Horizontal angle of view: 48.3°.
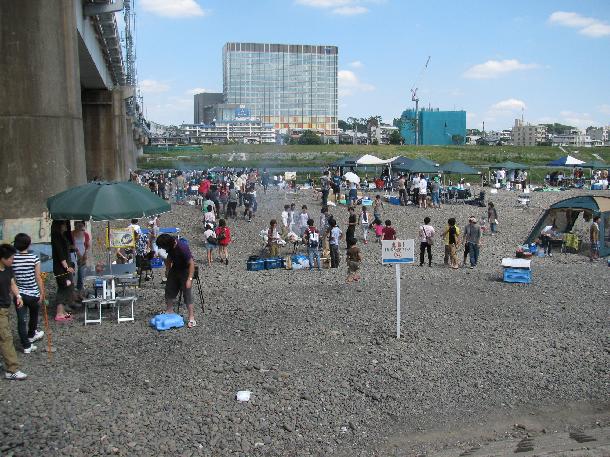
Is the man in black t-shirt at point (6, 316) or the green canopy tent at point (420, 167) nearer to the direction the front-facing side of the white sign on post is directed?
the man in black t-shirt

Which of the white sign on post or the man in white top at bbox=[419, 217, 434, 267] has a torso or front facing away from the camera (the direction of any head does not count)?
the man in white top

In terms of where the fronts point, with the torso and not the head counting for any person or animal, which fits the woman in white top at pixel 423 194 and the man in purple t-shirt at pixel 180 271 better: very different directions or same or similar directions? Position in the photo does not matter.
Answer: very different directions

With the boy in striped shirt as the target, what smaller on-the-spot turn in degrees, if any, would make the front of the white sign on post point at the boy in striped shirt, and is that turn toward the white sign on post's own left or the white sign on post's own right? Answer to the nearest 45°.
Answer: approximately 45° to the white sign on post's own right

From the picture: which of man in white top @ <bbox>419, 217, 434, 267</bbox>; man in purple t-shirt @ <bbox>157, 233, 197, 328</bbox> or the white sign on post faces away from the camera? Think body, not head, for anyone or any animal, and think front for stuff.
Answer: the man in white top

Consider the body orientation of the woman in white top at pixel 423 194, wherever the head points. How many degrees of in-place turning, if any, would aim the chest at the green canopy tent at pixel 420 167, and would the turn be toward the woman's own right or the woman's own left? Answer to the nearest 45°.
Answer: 0° — they already face it

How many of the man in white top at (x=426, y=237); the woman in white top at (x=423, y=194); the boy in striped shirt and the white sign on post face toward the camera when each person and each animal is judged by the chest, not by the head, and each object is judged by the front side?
1

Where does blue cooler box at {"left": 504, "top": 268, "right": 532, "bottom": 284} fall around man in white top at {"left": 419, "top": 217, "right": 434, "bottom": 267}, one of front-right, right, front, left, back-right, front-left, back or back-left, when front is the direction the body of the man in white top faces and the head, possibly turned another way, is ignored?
back-right

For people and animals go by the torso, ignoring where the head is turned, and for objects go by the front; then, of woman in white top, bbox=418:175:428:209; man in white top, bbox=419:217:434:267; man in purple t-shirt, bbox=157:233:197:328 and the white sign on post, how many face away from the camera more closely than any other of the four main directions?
2

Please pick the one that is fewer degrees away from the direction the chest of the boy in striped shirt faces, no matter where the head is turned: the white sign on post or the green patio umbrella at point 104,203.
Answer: the green patio umbrella

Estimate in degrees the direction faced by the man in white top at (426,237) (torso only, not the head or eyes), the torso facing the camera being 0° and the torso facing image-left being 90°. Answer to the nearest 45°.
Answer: approximately 180°

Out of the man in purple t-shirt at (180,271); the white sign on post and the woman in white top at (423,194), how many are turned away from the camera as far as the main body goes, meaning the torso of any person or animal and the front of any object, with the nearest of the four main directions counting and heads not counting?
1

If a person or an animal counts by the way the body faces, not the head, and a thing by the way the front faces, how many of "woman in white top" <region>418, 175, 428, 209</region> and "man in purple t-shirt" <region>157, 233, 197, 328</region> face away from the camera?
1

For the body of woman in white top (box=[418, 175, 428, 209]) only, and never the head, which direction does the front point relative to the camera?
away from the camera

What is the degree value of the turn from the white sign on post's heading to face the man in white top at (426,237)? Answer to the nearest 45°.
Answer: approximately 180°
